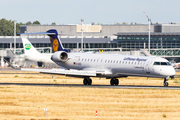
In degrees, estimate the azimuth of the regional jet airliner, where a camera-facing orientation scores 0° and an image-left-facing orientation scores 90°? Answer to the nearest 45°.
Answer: approximately 315°
